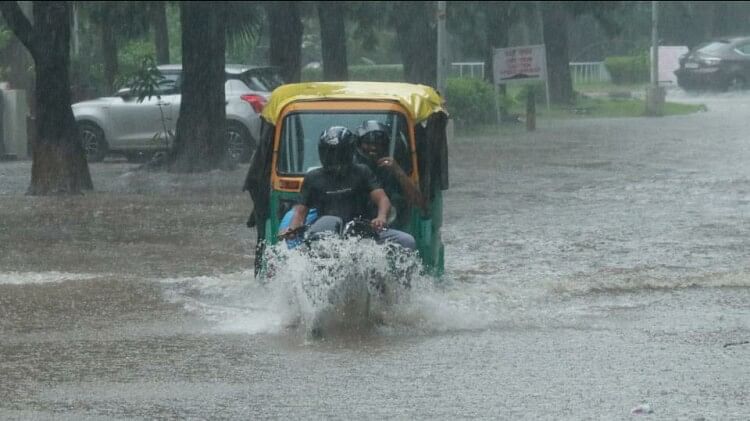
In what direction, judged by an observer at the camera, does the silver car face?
facing to the left of the viewer

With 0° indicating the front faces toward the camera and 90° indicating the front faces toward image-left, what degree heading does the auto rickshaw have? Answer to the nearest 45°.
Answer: approximately 0°

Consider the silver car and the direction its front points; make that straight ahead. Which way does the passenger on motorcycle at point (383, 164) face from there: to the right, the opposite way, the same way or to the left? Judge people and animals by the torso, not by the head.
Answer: to the left

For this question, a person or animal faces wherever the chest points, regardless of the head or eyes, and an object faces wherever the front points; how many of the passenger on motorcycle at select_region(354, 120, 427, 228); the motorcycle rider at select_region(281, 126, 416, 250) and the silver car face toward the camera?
2

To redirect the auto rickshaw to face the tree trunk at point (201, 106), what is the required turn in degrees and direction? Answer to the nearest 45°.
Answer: approximately 180°

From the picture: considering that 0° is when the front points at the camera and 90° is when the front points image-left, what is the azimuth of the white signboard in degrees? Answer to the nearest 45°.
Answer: approximately 0°

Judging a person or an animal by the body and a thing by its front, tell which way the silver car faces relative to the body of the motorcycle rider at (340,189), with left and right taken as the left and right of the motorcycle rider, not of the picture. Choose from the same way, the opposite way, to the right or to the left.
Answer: to the right

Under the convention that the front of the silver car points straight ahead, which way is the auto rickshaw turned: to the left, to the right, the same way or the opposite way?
to the left

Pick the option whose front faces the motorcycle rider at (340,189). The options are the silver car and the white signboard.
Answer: the white signboard

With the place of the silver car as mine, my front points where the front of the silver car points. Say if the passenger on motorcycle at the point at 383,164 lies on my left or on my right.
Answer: on my left

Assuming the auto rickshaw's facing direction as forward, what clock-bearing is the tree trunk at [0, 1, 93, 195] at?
The tree trunk is roughly at 5 o'clock from the auto rickshaw.
